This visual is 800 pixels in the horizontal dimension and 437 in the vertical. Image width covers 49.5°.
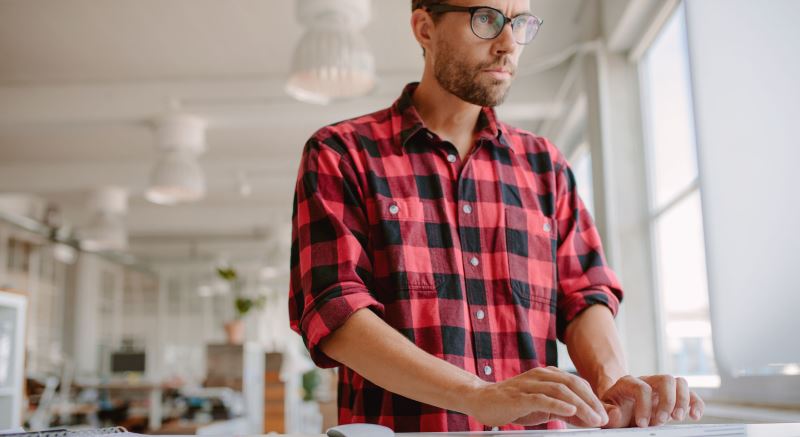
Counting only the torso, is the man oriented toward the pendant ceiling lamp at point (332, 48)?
no

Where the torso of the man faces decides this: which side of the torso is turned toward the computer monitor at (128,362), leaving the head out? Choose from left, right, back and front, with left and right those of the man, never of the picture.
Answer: back

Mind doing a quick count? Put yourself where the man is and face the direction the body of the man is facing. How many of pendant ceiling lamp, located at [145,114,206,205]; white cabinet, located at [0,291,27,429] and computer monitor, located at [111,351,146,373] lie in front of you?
0

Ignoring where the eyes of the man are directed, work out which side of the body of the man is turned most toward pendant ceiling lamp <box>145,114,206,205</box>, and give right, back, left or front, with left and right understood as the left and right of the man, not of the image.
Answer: back

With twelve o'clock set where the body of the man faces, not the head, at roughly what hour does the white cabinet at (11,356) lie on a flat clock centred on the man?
The white cabinet is roughly at 6 o'clock from the man.

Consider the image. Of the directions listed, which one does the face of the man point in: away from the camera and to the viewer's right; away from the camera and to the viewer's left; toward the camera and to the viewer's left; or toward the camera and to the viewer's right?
toward the camera and to the viewer's right
